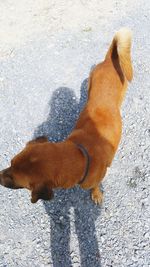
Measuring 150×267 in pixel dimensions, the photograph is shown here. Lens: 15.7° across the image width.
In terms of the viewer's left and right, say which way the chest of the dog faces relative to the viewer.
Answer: facing the viewer and to the left of the viewer
